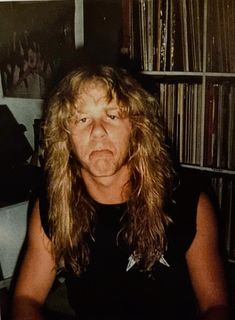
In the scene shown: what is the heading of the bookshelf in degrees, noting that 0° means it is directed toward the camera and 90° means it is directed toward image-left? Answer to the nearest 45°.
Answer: approximately 0°

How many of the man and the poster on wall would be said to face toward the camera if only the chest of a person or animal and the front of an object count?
2

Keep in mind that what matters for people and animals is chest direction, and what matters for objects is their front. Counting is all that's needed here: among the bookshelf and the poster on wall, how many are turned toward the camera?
2

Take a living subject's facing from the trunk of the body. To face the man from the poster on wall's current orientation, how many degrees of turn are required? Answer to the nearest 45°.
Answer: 0° — it already faces them
